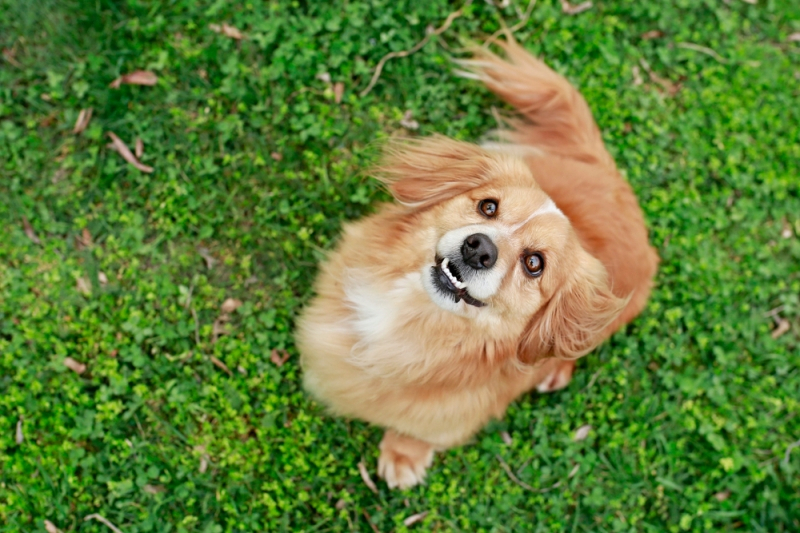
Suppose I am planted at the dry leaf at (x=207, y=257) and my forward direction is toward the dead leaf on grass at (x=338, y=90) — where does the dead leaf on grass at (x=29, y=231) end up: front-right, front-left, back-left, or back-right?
back-left

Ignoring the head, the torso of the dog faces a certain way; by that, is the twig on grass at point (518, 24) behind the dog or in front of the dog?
behind

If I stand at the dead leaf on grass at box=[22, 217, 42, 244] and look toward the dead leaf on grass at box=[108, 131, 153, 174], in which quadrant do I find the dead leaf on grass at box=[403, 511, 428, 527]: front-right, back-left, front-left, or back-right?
front-right

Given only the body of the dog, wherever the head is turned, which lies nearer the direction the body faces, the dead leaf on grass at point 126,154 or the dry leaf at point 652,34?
the dead leaf on grass

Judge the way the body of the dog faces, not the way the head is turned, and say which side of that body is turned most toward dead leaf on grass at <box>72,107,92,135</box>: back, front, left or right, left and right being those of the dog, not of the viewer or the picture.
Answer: right

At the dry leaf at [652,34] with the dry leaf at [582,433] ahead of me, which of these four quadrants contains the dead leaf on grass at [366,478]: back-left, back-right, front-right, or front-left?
front-right

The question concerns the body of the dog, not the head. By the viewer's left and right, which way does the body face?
facing the viewer and to the left of the viewer

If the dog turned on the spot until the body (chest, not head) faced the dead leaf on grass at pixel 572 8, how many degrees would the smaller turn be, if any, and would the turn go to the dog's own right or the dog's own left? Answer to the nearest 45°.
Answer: approximately 135° to the dog's own right
